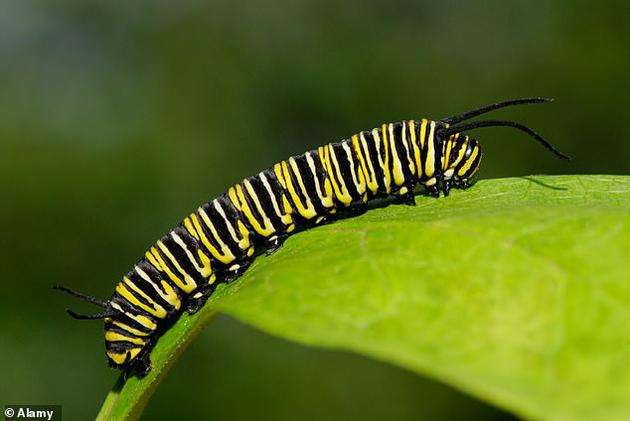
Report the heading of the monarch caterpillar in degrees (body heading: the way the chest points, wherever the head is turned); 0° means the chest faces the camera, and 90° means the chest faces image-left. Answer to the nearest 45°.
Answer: approximately 270°
